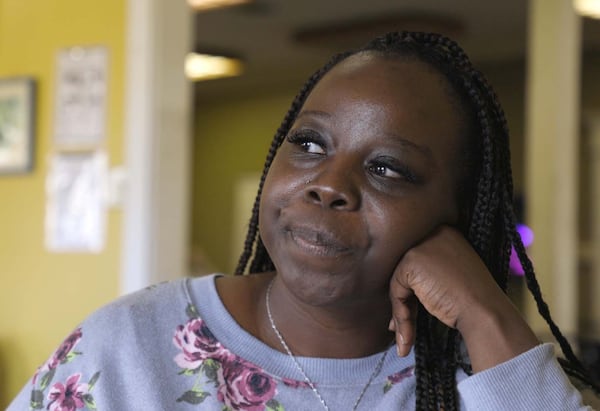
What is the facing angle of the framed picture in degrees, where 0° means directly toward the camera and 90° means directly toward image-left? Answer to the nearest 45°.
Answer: approximately 0°

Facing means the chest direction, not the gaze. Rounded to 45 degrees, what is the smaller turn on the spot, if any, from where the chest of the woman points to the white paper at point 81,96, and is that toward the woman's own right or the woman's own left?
approximately 135° to the woman's own right

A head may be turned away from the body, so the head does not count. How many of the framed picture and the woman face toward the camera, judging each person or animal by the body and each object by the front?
2

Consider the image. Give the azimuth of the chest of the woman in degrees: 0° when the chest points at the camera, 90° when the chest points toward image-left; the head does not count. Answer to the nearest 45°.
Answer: approximately 0°

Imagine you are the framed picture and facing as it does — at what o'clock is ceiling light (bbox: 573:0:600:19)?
The ceiling light is roughly at 9 o'clock from the framed picture.

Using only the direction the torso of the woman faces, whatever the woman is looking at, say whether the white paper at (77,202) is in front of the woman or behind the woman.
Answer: behind
